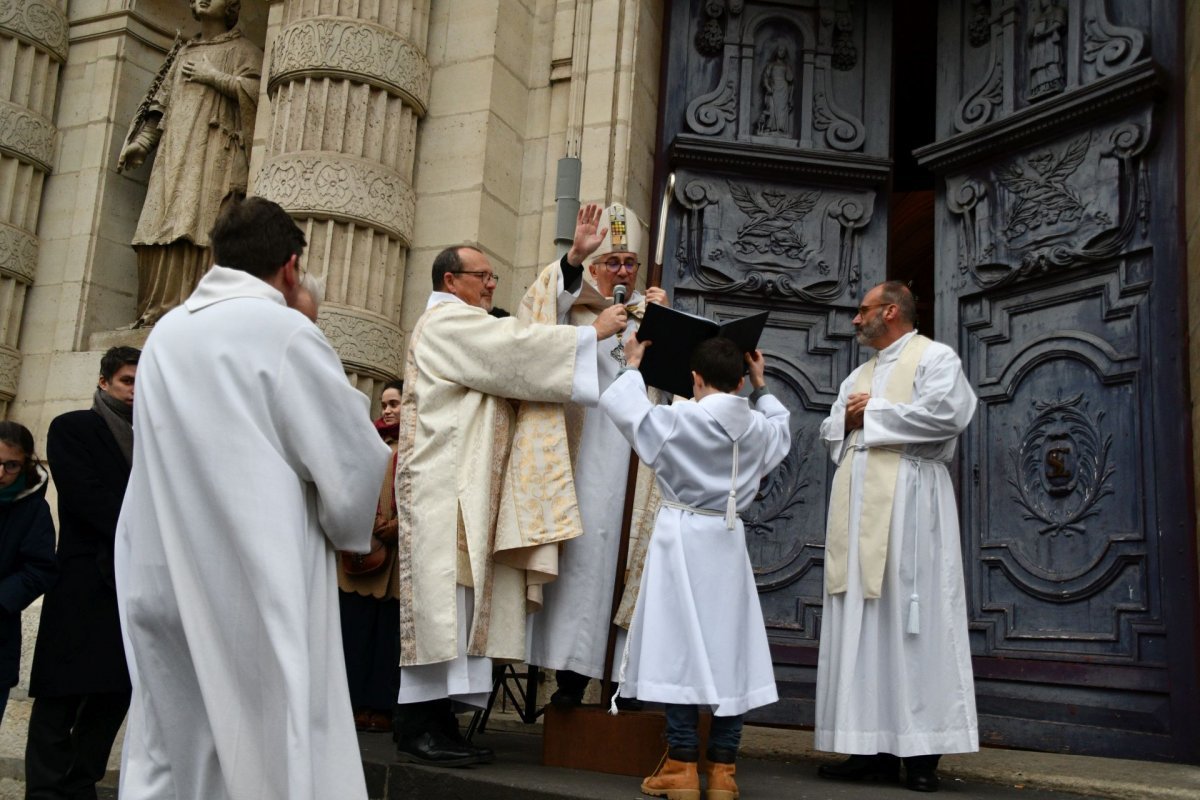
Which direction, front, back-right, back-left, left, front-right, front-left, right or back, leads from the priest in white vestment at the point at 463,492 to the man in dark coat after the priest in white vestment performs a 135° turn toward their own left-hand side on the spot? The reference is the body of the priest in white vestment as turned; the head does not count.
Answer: front-left

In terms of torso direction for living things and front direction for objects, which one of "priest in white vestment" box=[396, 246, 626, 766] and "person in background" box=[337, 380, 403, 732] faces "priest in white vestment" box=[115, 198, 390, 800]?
the person in background

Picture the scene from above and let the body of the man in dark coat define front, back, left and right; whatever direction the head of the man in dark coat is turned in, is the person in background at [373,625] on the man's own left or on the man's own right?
on the man's own left

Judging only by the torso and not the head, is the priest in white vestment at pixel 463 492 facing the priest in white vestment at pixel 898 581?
yes

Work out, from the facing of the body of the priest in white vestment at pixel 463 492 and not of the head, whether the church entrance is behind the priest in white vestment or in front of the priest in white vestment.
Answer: in front

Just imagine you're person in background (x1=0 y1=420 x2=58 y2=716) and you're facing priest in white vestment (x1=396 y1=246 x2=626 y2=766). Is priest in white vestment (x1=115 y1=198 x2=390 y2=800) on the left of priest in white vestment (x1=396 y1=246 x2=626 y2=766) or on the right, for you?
right

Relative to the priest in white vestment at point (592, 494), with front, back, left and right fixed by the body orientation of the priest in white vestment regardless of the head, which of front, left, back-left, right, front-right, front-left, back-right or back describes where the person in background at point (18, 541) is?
right

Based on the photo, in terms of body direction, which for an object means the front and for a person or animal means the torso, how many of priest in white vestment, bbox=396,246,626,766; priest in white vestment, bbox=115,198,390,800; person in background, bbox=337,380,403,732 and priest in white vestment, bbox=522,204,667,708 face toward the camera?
2

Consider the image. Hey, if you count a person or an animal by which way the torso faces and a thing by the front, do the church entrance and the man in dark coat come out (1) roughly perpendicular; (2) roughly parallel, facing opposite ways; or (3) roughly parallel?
roughly perpendicular

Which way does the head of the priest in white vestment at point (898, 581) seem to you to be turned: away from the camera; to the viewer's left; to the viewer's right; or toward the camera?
to the viewer's left

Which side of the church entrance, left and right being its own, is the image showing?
front

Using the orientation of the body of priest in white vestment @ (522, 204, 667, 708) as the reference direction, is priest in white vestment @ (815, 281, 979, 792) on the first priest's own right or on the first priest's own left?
on the first priest's own left

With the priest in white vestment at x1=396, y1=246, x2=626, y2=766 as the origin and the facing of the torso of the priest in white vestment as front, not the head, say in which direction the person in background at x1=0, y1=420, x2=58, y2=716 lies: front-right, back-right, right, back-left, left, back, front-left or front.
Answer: back

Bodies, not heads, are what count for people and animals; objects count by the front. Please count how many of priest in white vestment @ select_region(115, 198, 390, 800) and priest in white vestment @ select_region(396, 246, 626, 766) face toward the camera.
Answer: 0

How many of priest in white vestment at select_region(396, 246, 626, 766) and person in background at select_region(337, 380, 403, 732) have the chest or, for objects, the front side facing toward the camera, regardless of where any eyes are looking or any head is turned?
1

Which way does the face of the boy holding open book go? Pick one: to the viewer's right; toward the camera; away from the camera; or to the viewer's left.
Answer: away from the camera

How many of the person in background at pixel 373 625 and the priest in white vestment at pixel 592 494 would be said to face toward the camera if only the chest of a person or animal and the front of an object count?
2

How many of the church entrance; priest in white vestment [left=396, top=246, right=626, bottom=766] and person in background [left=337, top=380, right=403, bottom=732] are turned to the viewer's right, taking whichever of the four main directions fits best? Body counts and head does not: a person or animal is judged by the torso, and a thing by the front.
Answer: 1
